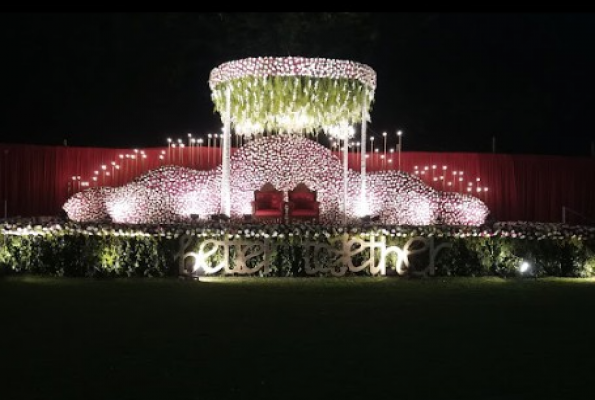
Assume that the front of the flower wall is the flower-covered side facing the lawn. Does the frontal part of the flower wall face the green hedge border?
yes

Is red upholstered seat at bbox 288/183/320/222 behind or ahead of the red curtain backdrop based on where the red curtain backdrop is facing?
ahead

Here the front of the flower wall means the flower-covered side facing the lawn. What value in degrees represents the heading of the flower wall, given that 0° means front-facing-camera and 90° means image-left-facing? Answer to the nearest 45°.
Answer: approximately 0°

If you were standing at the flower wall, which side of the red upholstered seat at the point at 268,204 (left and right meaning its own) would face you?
back

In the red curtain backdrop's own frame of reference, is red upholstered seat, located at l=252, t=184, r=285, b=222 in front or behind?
in front

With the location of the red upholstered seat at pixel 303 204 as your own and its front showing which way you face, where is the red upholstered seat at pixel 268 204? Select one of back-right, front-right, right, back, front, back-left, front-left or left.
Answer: right

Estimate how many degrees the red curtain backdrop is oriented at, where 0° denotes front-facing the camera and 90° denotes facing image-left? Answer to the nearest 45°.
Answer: approximately 0°

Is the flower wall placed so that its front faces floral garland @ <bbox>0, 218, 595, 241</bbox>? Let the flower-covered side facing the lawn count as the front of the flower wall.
yes

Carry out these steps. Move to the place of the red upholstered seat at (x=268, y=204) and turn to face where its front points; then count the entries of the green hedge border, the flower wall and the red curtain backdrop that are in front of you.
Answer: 1
